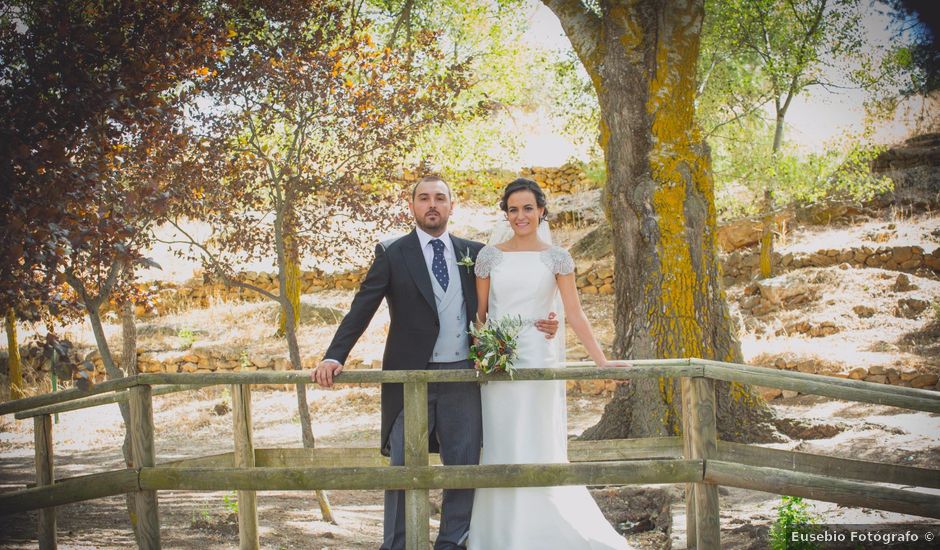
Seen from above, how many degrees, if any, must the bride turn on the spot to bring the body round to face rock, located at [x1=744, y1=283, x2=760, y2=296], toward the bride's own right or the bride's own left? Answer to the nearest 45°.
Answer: approximately 180°

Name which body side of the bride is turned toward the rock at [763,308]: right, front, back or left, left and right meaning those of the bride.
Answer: back

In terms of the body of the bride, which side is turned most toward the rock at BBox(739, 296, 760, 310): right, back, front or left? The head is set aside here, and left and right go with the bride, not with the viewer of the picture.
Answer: back

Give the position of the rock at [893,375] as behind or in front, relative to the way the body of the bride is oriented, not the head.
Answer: behind

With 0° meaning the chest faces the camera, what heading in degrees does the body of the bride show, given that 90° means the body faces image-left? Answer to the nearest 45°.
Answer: approximately 0°

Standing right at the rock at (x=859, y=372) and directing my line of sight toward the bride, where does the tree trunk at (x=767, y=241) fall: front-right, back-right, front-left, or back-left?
back-right

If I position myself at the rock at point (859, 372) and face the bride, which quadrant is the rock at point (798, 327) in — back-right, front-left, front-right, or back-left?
back-right

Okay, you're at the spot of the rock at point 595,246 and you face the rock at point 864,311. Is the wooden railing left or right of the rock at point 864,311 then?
right

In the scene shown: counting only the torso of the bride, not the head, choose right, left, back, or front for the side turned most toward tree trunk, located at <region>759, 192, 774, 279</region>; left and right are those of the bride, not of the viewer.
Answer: back
